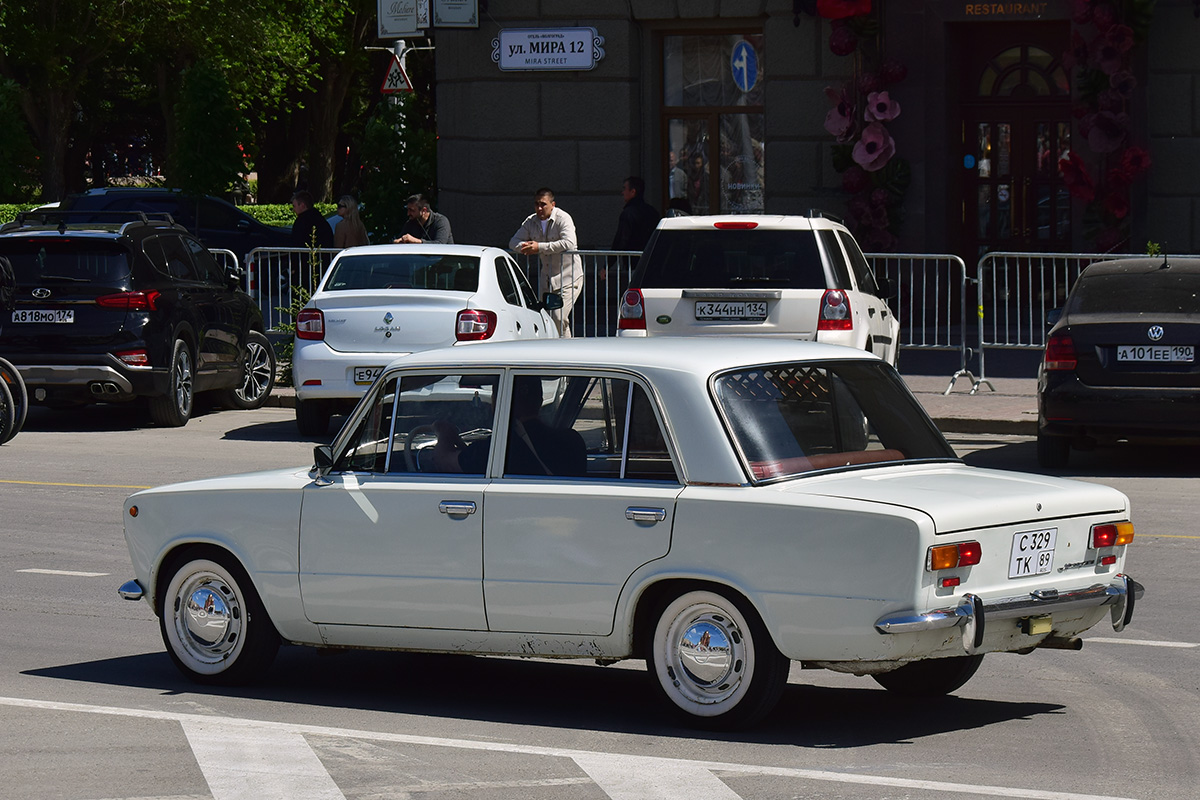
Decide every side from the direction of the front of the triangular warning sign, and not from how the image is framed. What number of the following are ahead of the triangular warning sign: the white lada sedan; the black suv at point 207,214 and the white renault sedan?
2

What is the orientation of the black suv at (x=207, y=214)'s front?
to the viewer's right

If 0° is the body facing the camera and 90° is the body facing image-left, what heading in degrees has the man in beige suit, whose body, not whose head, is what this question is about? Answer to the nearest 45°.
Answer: approximately 45°

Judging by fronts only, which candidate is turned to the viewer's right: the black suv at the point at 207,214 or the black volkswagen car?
the black suv

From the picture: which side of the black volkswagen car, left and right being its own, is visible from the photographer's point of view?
back

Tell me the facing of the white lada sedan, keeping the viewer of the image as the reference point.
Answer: facing away from the viewer and to the left of the viewer

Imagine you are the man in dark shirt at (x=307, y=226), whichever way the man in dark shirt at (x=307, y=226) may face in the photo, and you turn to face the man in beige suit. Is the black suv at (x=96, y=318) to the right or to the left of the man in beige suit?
right

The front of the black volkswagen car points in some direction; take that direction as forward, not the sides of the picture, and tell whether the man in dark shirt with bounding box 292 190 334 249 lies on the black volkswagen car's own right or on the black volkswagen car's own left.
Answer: on the black volkswagen car's own left

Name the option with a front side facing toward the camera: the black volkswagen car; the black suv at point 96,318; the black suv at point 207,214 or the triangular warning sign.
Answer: the triangular warning sign

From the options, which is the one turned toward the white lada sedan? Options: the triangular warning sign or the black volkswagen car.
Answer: the triangular warning sign

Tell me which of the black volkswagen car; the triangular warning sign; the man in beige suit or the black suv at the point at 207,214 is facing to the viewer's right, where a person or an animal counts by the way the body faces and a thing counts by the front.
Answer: the black suv

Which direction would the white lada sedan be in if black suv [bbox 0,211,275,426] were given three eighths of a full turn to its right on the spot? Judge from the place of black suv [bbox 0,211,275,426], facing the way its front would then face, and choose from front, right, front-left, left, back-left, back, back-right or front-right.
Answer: front

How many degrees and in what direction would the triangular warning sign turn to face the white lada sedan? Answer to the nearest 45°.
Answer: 0° — it already faces it

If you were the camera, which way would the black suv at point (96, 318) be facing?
facing away from the viewer and to the right of the viewer

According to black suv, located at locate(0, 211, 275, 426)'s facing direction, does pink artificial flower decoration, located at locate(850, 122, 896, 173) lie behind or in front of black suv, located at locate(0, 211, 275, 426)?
in front
